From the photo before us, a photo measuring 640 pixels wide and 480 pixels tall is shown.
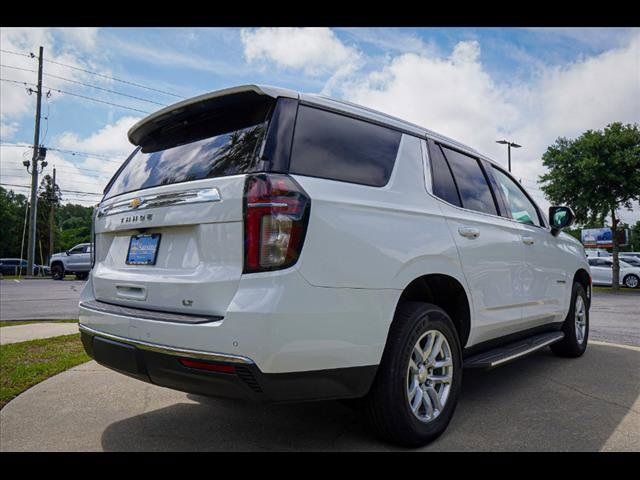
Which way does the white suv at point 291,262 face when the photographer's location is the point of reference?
facing away from the viewer and to the right of the viewer

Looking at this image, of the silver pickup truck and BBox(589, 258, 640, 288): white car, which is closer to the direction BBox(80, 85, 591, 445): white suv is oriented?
the white car

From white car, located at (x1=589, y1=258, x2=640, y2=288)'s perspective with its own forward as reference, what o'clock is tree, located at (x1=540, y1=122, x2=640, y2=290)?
The tree is roughly at 3 o'clock from the white car.

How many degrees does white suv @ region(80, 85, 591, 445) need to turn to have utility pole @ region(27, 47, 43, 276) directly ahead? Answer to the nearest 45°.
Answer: approximately 90° to its left

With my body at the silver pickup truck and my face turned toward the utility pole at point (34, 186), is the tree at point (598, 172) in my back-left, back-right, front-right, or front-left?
back-right
